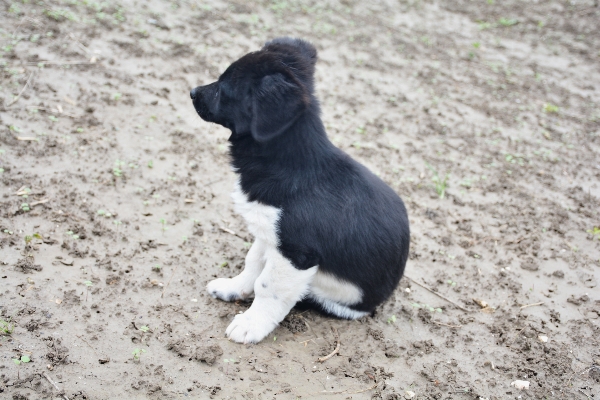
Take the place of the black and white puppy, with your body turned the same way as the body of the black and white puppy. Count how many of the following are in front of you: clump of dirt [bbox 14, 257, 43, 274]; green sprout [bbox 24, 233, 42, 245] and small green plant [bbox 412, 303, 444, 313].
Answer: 2

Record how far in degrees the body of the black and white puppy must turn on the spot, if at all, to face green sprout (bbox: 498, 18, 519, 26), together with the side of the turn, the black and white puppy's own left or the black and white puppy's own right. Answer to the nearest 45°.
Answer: approximately 90° to the black and white puppy's own right

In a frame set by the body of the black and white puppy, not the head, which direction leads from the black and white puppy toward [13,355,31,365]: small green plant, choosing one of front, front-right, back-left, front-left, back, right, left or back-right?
front-left

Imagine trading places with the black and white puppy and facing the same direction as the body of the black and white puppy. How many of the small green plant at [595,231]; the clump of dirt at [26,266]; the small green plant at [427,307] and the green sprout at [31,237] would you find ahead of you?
2

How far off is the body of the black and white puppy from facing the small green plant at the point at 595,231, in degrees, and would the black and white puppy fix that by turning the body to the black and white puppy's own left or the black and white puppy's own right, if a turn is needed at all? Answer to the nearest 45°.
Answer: approximately 135° to the black and white puppy's own right

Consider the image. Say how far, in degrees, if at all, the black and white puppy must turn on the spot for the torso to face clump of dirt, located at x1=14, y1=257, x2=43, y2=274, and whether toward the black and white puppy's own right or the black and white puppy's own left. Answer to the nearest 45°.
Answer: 0° — it already faces it

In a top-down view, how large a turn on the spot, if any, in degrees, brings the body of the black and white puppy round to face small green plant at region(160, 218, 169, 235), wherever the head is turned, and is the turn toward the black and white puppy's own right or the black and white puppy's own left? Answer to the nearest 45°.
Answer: approximately 45° to the black and white puppy's own right

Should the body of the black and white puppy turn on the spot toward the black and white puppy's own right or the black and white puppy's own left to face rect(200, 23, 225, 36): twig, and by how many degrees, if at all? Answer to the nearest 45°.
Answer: approximately 90° to the black and white puppy's own right

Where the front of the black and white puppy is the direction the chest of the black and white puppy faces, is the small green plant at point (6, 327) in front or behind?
in front

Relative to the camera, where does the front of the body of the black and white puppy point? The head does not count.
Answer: to the viewer's left

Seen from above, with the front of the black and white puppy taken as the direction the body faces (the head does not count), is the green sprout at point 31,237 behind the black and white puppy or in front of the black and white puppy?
in front

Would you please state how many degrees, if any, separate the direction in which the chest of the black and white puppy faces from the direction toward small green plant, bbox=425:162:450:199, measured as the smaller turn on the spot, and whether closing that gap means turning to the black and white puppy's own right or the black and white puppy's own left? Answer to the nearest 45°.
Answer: approximately 135° to the black and white puppy's own right

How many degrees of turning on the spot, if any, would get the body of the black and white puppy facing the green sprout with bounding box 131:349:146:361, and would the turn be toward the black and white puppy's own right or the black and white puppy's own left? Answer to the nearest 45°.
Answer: approximately 45° to the black and white puppy's own left

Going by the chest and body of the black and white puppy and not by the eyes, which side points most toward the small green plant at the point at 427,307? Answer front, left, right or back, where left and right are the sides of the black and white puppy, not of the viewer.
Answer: back
